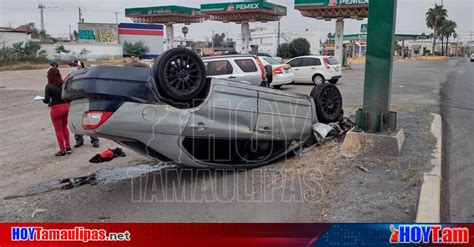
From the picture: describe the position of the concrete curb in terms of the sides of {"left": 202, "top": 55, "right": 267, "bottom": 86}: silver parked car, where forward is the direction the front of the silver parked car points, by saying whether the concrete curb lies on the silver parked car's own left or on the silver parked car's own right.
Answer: on the silver parked car's own left

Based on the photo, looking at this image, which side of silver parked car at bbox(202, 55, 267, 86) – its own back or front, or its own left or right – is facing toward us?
left

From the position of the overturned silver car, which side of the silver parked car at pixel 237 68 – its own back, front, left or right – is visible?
left

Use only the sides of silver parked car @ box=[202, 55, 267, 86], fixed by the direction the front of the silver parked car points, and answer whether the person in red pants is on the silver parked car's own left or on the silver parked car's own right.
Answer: on the silver parked car's own left

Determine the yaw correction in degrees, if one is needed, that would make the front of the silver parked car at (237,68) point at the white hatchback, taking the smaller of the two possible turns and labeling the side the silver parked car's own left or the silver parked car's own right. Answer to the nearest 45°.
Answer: approximately 135° to the silver parked car's own right

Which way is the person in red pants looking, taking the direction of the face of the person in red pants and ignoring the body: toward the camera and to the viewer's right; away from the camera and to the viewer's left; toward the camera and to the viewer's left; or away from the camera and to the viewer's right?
away from the camera and to the viewer's right

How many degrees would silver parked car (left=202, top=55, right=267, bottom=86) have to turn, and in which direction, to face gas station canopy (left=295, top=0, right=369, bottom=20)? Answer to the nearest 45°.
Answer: approximately 90° to its right
